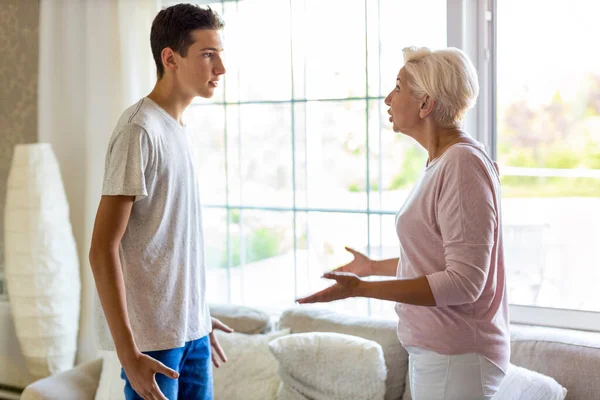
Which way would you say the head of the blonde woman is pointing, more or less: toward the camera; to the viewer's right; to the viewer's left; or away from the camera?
to the viewer's left

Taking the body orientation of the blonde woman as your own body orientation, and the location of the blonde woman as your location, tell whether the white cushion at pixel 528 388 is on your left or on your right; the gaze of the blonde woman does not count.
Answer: on your right

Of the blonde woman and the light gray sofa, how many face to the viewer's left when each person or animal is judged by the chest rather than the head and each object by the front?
1

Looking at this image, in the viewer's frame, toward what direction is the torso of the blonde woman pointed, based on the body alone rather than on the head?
to the viewer's left

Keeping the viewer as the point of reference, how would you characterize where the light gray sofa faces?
facing the viewer

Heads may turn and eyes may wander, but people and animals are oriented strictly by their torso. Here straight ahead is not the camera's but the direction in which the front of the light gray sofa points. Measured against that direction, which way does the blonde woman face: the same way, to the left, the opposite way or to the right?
to the right

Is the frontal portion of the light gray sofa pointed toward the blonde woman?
yes
